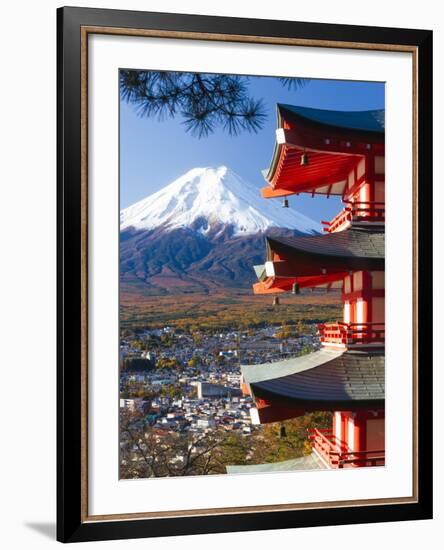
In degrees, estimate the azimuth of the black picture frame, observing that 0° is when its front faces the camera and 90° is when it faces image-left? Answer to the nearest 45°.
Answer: approximately 315°
